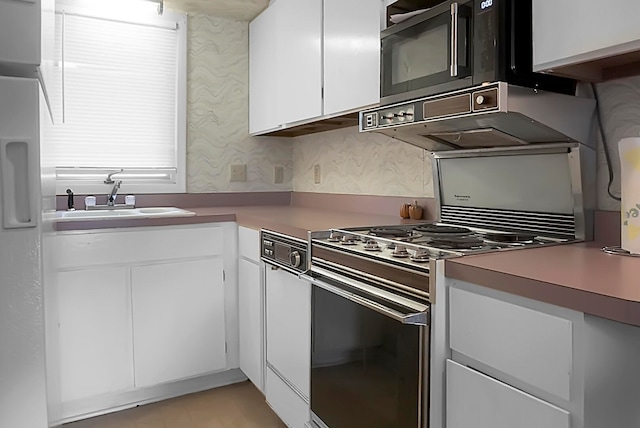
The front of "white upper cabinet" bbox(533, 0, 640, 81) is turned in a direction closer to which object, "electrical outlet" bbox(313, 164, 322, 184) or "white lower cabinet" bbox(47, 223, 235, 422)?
the white lower cabinet

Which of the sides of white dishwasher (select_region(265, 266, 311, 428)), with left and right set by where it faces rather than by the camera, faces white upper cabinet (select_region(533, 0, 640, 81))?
left

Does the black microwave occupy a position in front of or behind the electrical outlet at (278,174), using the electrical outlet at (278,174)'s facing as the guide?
in front

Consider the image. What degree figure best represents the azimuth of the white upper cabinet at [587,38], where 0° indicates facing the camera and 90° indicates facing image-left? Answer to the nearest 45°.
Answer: approximately 45°

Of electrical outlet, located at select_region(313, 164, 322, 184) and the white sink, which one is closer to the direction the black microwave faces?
the white sink

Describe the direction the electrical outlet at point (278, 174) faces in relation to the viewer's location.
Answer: facing the viewer

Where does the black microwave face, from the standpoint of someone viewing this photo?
facing the viewer and to the left of the viewer

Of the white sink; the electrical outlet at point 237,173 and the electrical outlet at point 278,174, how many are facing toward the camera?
3

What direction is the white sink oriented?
toward the camera

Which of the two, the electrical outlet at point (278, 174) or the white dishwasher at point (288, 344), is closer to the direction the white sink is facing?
the white dishwasher
